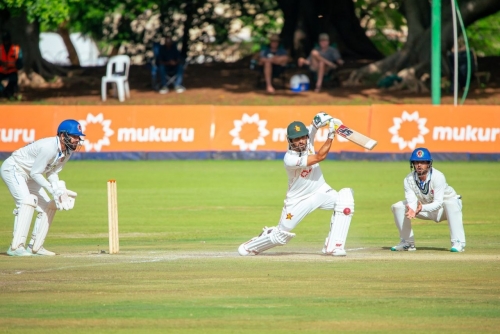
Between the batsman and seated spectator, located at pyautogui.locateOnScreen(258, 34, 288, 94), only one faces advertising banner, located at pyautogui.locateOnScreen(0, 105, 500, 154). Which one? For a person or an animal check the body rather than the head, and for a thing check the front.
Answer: the seated spectator

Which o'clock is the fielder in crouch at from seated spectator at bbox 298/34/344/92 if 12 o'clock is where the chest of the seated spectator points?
The fielder in crouch is roughly at 12 o'clock from the seated spectator.

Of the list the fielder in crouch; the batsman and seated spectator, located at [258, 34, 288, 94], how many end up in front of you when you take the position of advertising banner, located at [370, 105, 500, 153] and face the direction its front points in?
2

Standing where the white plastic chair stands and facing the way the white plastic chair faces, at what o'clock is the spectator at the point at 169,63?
The spectator is roughly at 8 o'clock from the white plastic chair.

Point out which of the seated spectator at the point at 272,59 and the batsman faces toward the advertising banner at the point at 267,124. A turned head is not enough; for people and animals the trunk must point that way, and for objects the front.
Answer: the seated spectator

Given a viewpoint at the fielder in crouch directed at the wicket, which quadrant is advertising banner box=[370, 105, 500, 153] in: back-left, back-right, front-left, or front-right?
back-right

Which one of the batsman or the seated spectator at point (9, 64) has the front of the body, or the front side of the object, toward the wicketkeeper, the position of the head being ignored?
the seated spectator
